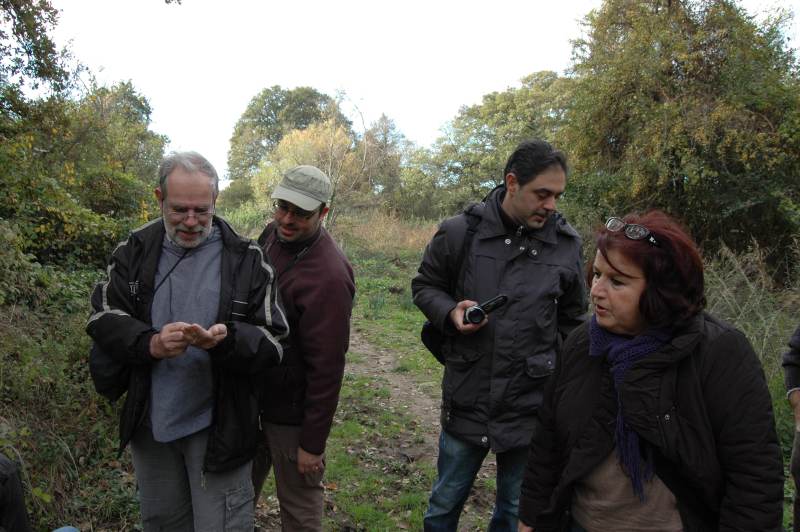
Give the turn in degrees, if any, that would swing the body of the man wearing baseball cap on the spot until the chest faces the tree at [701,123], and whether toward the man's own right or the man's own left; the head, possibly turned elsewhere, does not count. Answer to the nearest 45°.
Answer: approximately 180°

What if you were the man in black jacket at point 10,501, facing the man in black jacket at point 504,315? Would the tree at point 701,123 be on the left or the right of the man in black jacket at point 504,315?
left

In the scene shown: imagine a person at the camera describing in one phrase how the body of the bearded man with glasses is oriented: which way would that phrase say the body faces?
toward the camera

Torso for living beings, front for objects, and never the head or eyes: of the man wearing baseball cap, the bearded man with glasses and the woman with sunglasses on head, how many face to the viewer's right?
0

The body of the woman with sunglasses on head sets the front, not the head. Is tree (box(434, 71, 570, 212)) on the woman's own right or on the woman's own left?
on the woman's own right

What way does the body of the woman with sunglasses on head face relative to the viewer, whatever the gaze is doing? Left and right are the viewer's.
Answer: facing the viewer and to the left of the viewer

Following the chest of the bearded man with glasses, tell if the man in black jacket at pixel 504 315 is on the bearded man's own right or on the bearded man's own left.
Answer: on the bearded man's own left

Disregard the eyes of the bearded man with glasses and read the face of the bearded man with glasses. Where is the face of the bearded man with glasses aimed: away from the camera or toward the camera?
toward the camera

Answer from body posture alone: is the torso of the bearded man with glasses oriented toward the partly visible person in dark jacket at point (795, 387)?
no

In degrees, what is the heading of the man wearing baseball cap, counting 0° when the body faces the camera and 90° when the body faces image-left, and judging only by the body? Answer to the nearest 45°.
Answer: approximately 45°

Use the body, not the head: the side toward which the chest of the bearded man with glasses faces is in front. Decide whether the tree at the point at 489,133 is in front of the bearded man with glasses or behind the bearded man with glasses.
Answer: behind

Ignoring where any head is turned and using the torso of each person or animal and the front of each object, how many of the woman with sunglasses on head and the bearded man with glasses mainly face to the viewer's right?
0
